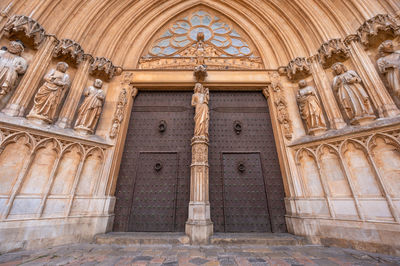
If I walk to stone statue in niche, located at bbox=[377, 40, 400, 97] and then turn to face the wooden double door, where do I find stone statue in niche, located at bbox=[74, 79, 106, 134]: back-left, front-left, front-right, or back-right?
front-left

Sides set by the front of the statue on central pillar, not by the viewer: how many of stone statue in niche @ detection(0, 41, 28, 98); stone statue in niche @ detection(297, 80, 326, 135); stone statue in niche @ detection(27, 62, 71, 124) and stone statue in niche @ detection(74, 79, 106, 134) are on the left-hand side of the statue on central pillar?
1

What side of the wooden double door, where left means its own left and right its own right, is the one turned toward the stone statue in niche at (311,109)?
left

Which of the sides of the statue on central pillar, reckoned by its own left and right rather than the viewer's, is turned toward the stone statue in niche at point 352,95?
left

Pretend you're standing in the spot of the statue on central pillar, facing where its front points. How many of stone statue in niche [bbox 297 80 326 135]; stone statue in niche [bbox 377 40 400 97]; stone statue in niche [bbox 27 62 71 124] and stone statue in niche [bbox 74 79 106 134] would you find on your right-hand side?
2

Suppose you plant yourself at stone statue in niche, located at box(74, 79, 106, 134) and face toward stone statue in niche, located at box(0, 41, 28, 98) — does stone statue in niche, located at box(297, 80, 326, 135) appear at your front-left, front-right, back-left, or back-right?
back-left

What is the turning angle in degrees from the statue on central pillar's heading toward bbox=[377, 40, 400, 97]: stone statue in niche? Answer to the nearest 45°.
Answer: approximately 90° to its left

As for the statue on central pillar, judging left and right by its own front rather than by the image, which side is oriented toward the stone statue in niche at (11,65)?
right

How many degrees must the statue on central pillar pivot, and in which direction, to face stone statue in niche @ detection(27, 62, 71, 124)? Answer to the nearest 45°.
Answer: approximately 90° to its right

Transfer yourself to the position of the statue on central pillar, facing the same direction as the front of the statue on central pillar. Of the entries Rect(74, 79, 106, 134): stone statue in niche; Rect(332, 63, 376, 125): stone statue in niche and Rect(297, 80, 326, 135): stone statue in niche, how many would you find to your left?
2

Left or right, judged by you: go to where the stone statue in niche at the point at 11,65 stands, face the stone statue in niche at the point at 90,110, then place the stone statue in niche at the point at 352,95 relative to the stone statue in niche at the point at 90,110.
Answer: right

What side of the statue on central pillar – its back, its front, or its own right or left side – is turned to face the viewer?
front

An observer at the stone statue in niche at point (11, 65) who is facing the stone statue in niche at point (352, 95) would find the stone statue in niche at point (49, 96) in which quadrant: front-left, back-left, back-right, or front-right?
front-left

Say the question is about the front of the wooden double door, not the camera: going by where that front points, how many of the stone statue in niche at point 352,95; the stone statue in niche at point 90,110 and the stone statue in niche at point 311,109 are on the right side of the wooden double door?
1

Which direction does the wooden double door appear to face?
toward the camera

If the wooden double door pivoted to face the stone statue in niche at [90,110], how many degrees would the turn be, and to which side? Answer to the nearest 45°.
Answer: approximately 90° to its right
